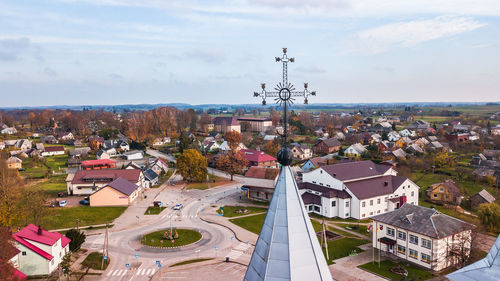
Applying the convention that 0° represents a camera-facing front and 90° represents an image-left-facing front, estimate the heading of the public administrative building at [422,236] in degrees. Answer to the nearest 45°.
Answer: approximately 45°

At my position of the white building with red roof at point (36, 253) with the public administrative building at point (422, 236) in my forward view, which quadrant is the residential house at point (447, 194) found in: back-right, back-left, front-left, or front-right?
front-left

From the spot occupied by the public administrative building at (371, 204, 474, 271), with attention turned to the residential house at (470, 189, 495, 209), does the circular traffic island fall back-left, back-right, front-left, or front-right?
back-left

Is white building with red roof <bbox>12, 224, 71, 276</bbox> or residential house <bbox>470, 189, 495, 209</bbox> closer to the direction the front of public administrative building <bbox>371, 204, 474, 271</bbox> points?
the white building with red roof

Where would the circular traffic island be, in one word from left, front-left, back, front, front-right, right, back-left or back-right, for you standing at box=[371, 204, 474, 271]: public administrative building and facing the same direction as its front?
front-right

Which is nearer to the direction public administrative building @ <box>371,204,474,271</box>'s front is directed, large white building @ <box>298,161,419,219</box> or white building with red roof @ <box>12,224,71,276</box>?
the white building with red roof

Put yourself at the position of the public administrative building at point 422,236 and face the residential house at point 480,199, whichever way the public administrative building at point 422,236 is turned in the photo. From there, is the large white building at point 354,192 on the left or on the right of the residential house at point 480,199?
left

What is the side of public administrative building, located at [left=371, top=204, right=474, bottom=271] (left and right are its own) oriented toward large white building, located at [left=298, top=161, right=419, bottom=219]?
right

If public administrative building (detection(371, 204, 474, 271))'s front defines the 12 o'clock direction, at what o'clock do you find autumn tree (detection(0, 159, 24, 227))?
The autumn tree is roughly at 1 o'clock from the public administrative building.

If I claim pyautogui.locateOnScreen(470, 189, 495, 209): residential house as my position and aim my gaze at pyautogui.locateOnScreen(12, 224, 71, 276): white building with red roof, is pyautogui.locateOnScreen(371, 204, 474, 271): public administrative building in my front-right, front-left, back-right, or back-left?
front-left

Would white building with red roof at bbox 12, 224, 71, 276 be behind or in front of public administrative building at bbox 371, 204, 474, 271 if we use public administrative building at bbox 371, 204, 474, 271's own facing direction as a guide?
in front

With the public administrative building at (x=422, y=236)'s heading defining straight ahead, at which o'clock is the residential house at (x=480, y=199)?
the residential house at (x=480, y=199) is roughly at 5 o'clock from the public administrative building at (x=422, y=236).
